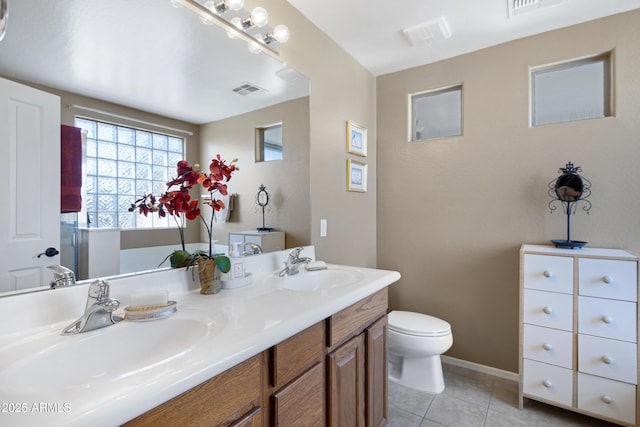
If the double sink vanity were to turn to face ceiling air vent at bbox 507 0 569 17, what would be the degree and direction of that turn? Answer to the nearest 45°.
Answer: approximately 45° to its left

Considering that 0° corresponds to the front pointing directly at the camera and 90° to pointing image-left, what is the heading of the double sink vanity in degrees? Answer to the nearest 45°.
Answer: approximately 315°

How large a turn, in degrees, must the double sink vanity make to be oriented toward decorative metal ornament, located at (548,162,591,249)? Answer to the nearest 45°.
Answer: approximately 45° to its left

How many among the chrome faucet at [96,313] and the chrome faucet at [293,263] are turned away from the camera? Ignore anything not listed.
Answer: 0

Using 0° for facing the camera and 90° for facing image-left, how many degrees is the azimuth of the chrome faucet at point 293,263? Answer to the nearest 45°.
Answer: approximately 315°

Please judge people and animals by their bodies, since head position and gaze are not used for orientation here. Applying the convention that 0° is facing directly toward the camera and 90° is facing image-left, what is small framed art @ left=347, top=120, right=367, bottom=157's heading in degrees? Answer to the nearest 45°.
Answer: approximately 315°

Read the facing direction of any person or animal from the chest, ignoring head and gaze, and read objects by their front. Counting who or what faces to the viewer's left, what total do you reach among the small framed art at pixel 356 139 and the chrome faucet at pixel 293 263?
0

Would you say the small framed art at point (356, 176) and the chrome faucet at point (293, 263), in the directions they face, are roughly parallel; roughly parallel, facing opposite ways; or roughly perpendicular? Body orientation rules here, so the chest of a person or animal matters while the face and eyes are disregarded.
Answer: roughly parallel

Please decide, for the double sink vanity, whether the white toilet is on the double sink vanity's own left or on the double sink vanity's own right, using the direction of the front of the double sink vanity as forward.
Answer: on the double sink vanity's own left

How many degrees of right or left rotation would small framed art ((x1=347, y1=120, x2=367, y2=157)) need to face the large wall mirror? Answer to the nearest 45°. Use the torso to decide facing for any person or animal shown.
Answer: approximately 90° to its right

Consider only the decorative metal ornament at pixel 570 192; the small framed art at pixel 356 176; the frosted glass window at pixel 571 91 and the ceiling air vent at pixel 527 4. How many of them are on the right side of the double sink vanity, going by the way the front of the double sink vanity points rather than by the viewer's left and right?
0

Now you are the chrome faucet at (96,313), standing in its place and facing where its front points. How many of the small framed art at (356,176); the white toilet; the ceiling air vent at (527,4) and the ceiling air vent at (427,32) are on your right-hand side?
0

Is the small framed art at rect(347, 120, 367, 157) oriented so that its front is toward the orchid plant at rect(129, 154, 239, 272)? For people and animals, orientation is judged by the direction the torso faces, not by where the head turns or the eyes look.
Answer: no

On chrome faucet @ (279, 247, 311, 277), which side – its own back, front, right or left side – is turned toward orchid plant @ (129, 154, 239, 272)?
right

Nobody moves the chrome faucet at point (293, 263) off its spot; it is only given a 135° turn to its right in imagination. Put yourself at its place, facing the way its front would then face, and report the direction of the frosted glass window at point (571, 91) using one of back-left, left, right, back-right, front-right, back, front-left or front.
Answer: back

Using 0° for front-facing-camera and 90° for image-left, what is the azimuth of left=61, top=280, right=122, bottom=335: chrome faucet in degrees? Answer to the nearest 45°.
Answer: approximately 315°

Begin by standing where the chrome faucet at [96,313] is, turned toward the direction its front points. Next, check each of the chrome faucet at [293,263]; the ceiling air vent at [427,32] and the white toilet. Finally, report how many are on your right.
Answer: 0
